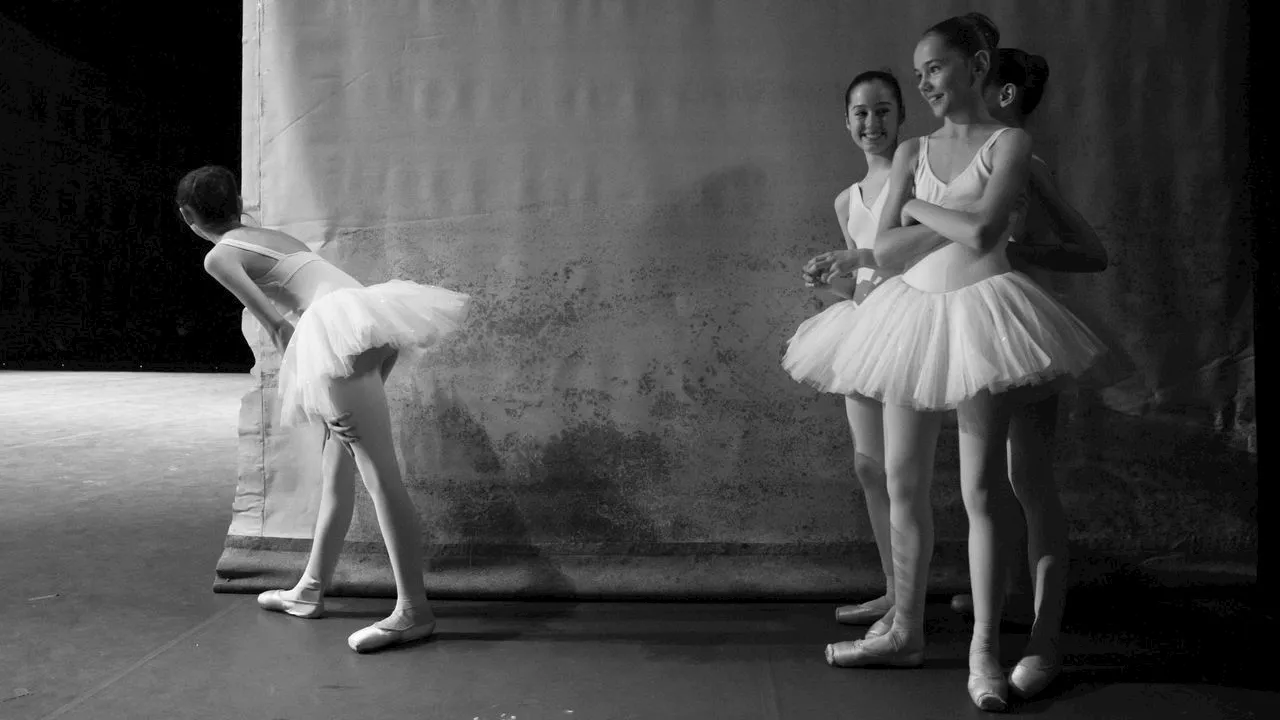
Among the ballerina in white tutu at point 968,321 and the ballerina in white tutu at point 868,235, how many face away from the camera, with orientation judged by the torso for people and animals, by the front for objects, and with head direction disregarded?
0

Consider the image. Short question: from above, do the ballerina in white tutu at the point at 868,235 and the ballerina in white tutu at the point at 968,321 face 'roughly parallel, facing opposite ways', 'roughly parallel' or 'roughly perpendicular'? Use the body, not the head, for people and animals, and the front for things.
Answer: roughly parallel

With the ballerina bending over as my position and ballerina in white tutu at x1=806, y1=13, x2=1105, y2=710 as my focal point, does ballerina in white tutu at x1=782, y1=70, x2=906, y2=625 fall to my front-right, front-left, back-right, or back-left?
front-left

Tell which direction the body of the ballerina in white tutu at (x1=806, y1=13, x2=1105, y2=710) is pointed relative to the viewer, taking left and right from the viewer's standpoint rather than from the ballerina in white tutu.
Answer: facing the viewer and to the left of the viewer

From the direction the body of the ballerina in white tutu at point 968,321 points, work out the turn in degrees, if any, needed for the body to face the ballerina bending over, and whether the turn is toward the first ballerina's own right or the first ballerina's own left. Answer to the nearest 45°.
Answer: approximately 45° to the first ballerina's own right

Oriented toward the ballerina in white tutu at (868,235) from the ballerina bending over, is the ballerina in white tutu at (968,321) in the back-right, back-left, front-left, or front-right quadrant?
front-right

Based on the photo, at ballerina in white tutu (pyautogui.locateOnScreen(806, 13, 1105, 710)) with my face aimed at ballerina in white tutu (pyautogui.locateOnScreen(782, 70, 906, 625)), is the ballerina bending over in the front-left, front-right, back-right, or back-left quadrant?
front-left

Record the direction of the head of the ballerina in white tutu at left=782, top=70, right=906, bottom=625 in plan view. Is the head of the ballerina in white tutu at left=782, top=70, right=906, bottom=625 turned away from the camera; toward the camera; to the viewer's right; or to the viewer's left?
toward the camera
